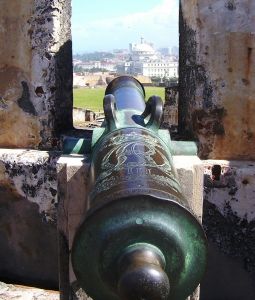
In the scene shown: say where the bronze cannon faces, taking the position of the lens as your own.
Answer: facing away from the viewer
